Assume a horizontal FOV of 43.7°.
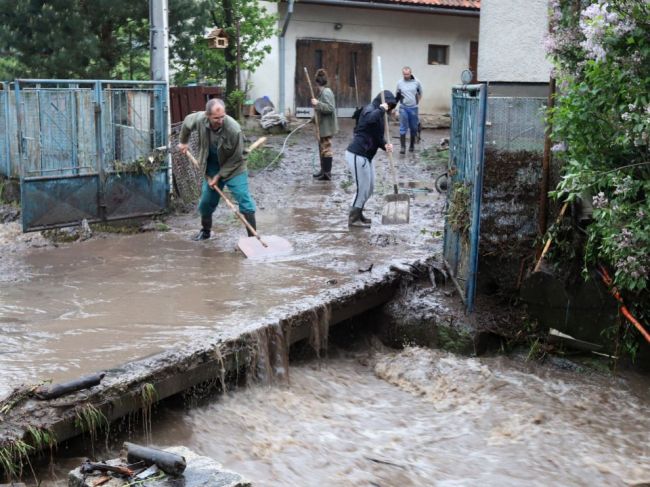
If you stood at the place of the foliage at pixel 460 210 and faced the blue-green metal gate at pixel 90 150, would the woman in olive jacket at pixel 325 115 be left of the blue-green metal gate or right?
right

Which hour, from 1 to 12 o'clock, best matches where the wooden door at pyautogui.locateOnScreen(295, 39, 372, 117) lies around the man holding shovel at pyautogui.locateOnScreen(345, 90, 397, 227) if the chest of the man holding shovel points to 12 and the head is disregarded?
The wooden door is roughly at 9 o'clock from the man holding shovel.

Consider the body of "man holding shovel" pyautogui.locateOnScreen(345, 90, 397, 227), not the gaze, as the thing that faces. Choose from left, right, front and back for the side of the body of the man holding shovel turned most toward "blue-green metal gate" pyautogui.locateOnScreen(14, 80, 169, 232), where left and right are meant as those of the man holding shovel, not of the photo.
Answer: back

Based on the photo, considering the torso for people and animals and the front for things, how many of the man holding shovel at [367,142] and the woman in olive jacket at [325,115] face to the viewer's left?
1

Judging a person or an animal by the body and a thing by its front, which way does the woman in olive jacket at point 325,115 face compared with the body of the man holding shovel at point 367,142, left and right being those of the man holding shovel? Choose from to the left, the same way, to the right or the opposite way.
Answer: the opposite way

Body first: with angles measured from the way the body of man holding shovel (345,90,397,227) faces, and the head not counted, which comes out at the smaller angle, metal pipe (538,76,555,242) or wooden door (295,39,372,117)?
the metal pipe

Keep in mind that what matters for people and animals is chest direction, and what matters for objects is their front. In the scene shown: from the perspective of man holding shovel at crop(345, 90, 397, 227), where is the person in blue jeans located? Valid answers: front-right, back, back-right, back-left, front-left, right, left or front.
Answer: left

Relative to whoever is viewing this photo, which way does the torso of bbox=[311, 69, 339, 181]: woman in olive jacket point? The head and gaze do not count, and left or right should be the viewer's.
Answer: facing to the left of the viewer

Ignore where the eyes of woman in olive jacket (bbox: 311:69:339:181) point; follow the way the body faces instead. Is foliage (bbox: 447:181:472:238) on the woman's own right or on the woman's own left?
on the woman's own left

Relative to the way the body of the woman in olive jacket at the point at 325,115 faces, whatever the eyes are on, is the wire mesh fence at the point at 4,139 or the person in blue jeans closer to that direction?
the wire mesh fence

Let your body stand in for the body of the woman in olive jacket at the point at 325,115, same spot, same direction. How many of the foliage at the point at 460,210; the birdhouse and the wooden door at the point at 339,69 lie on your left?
1

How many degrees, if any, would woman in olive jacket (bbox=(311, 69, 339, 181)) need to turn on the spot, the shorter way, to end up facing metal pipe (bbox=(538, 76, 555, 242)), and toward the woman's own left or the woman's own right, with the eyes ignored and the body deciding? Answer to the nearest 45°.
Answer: approximately 90° to the woman's own left

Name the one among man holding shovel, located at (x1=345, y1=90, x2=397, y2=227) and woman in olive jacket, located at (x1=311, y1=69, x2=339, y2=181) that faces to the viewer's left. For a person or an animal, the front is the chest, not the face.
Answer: the woman in olive jacket

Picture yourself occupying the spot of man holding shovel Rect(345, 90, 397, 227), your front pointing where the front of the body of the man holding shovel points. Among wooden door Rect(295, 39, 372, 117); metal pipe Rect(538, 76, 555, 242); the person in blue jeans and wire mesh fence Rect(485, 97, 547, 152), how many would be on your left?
2

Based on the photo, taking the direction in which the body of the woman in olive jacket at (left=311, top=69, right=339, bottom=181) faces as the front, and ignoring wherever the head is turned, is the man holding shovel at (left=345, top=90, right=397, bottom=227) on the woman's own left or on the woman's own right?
on the woman's own left

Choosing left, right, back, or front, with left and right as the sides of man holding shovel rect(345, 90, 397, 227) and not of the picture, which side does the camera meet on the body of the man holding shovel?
right
